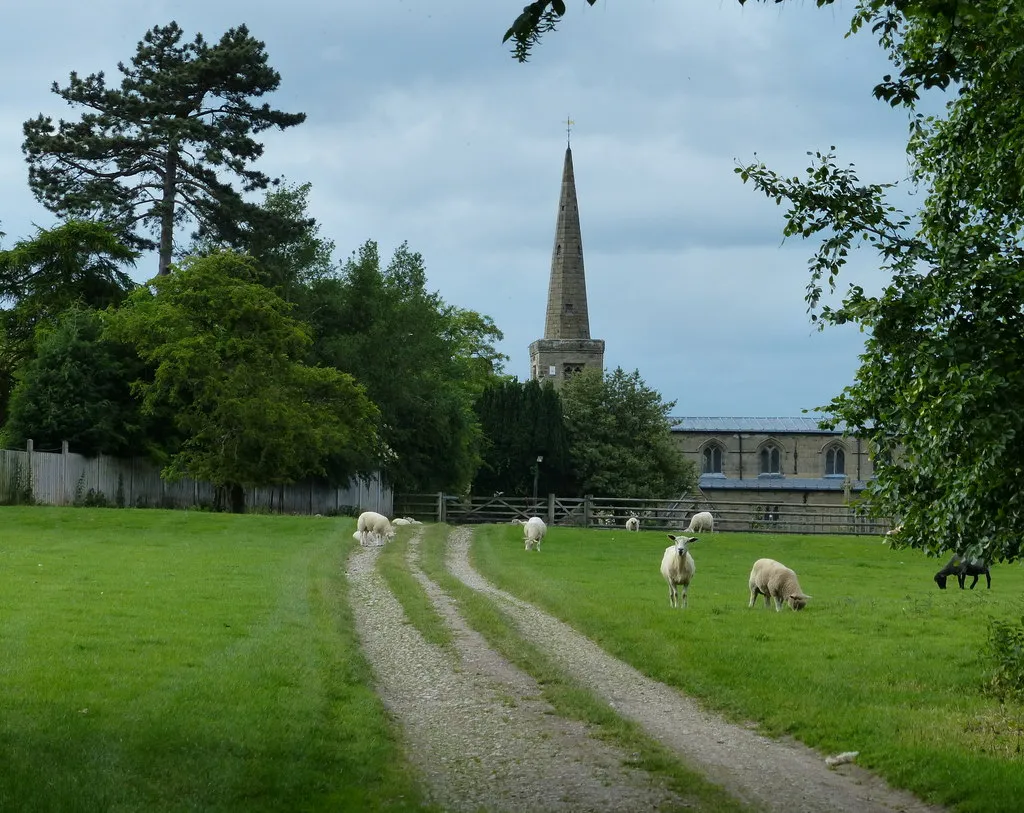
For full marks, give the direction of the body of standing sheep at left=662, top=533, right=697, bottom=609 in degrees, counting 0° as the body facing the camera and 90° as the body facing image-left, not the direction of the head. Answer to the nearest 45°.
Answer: approximately 0°

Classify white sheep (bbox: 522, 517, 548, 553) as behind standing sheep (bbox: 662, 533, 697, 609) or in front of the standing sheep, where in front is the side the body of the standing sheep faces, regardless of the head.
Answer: behind

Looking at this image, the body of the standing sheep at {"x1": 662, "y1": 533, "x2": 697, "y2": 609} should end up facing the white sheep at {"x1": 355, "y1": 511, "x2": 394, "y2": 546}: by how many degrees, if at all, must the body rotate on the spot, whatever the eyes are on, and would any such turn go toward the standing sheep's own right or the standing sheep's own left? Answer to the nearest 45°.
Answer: approximately 135° to the standing sheep's own right

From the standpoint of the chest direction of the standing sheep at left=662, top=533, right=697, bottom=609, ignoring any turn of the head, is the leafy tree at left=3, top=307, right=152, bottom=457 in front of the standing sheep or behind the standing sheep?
behind

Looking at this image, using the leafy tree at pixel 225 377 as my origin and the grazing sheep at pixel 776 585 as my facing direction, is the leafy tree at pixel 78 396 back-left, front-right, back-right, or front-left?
back-right

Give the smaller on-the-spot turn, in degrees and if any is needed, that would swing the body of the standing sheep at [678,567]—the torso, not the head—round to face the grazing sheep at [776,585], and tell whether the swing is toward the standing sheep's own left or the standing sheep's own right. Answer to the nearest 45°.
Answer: approximately 90° to the standing sheep's own left

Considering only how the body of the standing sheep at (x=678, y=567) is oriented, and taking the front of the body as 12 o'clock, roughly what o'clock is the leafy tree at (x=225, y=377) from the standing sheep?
The leafy tree is roughly at 5 o'clock from the standing sheep.

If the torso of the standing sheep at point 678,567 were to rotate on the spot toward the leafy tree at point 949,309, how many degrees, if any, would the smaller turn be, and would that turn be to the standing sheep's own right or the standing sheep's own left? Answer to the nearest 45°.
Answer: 0° — it already faces it

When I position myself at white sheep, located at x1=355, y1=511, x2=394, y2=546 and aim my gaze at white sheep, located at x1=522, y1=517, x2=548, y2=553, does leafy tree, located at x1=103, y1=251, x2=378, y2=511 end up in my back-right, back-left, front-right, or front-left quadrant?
back-left
